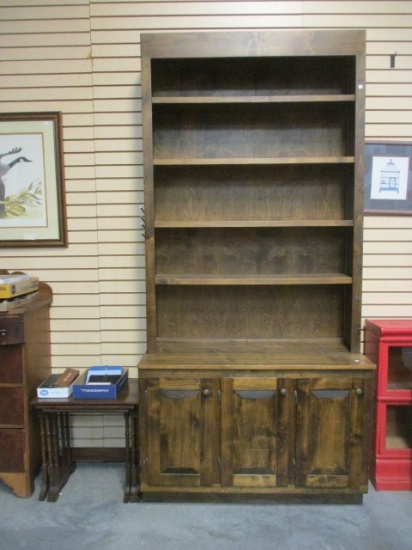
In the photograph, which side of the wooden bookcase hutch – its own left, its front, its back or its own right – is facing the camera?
front

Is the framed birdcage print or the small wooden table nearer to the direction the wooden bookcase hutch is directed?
the small wooden table

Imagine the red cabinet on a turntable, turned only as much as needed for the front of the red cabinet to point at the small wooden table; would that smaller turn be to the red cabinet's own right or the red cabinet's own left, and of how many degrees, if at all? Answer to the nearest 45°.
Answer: approximately 45° to the red cabinet's own right

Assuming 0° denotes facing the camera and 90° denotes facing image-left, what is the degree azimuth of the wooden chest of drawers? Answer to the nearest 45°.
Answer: approximately 0°

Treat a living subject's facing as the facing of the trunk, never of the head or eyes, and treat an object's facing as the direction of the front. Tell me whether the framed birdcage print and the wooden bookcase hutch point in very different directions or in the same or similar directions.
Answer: same or similar directions

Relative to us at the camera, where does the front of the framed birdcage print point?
facing the viewer

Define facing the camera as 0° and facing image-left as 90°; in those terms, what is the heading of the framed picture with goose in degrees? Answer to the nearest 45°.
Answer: approximately 0°

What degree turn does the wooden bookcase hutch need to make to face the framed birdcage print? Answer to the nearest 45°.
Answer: approximately 135° to its left

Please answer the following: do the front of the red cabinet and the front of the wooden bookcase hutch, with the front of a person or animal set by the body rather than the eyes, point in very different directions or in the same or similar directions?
same or similar directions
